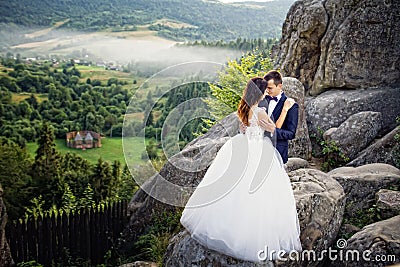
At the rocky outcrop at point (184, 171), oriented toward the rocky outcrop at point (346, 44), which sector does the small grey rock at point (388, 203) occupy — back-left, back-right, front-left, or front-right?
front-right

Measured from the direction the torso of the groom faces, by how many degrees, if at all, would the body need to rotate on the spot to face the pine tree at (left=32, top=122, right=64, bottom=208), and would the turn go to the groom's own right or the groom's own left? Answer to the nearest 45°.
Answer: approximately 90° to the groom's own right

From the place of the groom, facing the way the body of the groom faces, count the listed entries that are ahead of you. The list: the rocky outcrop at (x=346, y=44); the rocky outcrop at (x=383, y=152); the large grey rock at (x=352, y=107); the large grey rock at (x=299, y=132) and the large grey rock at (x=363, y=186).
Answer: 0

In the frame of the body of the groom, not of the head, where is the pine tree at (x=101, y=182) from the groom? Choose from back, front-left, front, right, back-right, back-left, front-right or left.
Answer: right

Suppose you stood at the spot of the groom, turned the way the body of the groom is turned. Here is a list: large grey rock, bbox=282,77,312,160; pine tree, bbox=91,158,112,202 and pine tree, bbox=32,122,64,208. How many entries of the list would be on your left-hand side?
0

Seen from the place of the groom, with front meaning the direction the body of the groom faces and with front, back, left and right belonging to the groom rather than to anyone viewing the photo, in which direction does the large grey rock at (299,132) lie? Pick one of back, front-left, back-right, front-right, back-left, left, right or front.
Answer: back-right

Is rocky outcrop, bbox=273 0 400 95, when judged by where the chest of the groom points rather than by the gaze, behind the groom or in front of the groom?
behind

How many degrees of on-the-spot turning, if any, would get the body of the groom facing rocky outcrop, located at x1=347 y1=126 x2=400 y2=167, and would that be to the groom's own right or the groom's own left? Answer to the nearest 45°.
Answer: approximately 180°

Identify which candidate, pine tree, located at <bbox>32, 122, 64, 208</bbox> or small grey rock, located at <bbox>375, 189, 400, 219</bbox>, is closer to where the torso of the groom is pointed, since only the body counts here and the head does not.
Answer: the pine tree

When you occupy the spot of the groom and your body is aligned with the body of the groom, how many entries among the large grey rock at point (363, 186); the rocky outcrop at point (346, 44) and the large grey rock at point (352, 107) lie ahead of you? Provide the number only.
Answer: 0

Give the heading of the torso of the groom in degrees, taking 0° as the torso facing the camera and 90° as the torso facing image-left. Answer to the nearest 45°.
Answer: approximately 45°

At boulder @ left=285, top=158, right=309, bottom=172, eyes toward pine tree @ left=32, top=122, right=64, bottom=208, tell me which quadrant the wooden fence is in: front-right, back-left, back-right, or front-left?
front-left
